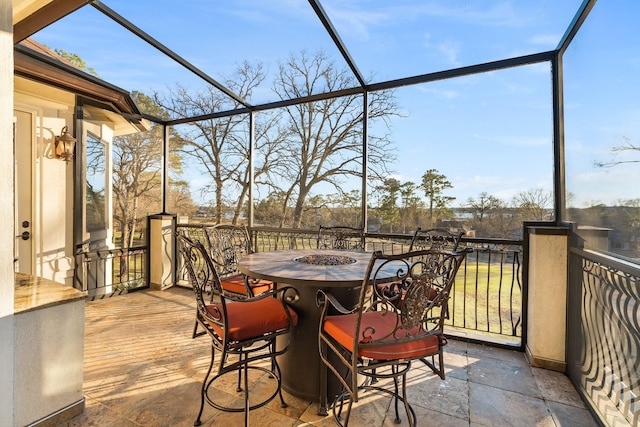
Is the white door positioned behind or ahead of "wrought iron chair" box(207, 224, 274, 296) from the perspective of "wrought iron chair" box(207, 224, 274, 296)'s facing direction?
behind

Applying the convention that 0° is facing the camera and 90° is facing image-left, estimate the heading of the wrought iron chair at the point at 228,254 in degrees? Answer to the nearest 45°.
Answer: approximately 315°

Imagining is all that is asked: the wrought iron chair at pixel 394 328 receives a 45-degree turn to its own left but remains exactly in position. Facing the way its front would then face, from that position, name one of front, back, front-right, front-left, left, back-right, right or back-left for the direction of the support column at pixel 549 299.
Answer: back-right

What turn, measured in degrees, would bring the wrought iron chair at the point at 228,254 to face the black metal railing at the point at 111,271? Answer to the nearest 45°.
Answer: approximately 180°

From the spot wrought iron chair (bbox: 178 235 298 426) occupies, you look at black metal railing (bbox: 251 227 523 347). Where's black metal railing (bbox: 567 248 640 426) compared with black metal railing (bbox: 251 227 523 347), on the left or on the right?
right

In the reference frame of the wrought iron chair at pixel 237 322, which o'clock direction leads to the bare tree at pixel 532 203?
The bare tree is roughly at 1 o'clock from the wrought iron chair.

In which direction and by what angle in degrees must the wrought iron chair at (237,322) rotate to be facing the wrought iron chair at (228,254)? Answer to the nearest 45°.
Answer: approximately 45° to its left

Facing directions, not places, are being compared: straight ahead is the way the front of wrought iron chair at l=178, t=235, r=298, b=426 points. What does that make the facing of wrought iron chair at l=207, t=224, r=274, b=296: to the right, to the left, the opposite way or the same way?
to the right

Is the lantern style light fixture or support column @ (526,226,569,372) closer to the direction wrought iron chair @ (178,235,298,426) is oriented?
the support column

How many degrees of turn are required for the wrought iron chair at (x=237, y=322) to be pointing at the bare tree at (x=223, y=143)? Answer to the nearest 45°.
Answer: approximately 45° to its left

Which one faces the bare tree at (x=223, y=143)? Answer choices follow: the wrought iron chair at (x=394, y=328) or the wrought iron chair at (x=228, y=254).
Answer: the wrought iron chair at (x=394, y=328)

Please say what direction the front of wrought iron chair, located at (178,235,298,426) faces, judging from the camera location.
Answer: facing away from the viewer and to the right of the viewer

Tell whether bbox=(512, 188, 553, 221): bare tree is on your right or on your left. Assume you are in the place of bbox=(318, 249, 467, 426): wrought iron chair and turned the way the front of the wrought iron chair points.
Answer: on your right

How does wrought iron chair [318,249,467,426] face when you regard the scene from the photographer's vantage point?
facing away from the viewer and to the left of the viewer

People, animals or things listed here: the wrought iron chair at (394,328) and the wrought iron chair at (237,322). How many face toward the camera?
0

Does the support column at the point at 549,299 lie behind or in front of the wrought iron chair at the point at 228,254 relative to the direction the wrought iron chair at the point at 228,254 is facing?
in front

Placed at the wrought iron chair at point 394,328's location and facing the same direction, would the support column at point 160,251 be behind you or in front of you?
in front

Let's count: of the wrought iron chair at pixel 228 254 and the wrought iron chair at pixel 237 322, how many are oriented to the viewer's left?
0

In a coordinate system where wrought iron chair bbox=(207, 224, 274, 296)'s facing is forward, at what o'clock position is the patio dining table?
The patio dining table is roughly at 1 o'clock from the wrought iron chair.
